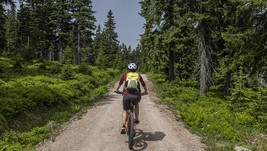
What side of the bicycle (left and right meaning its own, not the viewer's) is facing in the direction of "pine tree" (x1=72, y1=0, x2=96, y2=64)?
front

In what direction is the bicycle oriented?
away from the camera
